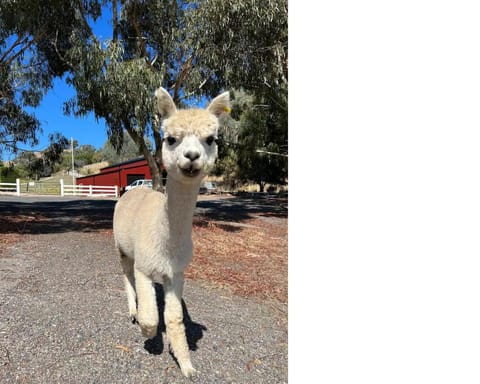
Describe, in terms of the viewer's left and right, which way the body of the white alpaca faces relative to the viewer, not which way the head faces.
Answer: facing the viewer and to the right of the viewer

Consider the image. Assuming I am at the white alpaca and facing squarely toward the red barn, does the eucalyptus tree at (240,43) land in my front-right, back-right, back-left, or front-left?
front-right

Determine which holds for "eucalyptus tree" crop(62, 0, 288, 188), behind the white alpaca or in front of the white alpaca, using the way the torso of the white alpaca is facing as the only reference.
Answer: behind

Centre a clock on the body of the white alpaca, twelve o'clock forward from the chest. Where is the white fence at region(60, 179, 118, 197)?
The white fence is roughly at 7 o'clock from the white alpaca.

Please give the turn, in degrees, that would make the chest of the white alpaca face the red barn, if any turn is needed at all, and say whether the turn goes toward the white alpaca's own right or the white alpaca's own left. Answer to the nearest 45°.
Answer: approximately 135° to the white alpaca's own left

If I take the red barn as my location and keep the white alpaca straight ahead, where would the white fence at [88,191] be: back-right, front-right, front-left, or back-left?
front-right

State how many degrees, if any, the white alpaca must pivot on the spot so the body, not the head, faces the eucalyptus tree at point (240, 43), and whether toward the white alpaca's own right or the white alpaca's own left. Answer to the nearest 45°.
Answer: approximately 135° to the white alpaca's own left
